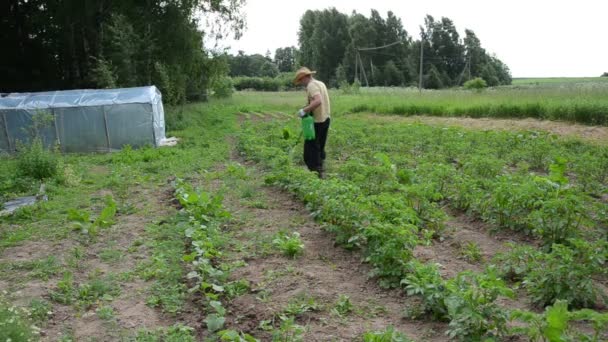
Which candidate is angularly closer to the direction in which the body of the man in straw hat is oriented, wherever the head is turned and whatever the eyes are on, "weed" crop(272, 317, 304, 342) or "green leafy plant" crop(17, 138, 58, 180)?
the green leafy plant

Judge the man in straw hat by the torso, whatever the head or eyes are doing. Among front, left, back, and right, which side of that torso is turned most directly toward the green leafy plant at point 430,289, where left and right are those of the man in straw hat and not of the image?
left

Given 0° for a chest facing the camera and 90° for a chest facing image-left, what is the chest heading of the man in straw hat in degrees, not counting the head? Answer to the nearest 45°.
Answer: approximately 90°

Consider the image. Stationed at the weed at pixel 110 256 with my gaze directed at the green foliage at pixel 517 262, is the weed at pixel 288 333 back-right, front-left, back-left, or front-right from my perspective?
front-right

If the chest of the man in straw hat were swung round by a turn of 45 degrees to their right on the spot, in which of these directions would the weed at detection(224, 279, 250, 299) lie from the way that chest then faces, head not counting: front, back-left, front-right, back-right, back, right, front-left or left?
back-left

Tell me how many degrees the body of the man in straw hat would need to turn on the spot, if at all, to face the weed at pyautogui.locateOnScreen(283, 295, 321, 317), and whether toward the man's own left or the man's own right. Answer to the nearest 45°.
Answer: approximately 90° to the man's own left

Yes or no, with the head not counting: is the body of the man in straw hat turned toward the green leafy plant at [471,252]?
no

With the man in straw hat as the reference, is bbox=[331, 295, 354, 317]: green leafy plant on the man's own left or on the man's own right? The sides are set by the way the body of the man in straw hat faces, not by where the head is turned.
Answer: on the man's own left

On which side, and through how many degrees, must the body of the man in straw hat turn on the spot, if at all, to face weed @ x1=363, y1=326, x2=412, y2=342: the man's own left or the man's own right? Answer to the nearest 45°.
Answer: approximately 90° to the man's own left

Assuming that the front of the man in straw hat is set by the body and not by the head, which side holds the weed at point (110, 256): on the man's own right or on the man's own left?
on the man's own left

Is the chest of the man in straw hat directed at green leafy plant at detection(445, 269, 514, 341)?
no

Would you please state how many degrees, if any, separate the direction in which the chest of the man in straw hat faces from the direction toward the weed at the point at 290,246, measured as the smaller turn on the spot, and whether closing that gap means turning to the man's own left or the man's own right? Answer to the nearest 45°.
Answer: approximately 90° to the man's own left

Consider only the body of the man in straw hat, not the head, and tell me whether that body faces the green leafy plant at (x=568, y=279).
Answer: no

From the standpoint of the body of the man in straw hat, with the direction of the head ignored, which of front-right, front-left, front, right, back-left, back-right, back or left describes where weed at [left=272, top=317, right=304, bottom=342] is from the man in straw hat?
left

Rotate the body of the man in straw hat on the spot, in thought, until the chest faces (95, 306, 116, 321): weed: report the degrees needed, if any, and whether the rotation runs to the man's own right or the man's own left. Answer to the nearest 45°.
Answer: approximately 90° to the man's own left
